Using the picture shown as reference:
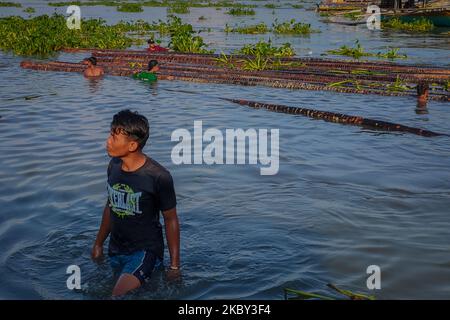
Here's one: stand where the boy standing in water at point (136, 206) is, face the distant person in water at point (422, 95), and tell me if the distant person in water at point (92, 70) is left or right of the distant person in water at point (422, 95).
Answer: left

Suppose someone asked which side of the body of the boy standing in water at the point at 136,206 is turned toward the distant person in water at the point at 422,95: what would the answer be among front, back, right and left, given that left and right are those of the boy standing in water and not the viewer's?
back

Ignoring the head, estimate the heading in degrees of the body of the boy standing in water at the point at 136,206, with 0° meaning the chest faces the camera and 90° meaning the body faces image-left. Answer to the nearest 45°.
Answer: approximately 45°

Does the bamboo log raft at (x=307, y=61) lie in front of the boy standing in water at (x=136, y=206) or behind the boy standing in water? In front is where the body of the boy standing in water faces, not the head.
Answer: behind

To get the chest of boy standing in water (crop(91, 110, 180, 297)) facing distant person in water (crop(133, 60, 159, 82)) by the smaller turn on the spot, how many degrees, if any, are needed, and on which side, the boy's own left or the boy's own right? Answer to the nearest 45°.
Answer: approximately 135° to the boy's own right

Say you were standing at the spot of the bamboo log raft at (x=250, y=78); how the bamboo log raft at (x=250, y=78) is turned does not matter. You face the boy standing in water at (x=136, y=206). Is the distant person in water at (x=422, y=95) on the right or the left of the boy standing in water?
left

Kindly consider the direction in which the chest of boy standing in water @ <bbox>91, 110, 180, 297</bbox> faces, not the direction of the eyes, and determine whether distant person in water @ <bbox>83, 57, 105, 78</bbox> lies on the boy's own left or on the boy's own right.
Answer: on the boy's own right

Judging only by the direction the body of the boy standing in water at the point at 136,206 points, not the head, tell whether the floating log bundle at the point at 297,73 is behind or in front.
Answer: behind

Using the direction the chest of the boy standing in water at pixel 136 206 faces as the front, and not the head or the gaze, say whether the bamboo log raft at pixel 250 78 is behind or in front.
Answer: behind

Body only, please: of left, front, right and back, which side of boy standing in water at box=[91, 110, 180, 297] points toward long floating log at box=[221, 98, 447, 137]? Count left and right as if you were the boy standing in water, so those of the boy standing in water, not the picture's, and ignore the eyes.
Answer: back
